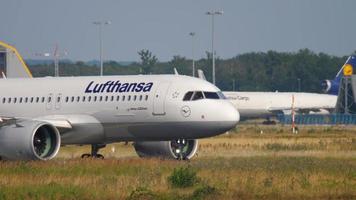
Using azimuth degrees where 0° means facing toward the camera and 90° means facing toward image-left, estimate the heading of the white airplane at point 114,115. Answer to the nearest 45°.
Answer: approximately 315°
